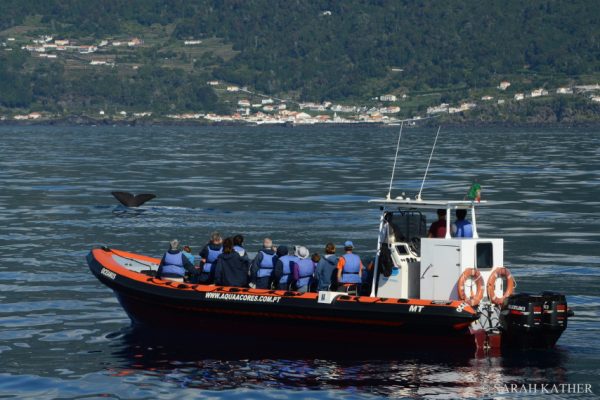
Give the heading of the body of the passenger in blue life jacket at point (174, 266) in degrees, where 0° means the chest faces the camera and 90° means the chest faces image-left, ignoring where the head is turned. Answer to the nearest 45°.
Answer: approximately 180°

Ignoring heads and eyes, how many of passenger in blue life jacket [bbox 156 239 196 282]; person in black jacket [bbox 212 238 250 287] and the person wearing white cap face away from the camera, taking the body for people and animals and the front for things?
3

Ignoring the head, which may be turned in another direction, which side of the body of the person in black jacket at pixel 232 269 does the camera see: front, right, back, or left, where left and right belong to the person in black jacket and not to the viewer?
back

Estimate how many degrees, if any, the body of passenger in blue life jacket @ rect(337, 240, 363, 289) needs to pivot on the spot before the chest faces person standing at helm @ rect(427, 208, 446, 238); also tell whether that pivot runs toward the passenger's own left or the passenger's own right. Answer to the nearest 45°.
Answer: approximately 90° to the passenger's own right

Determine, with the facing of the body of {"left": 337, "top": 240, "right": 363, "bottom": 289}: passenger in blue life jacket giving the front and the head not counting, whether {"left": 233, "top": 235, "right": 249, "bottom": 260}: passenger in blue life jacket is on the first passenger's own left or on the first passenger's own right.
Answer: on the first passenger's own left

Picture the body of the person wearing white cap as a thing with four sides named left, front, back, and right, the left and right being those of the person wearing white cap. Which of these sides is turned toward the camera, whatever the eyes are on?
back

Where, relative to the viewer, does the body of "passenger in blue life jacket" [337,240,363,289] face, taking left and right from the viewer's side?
facing away from the viewer

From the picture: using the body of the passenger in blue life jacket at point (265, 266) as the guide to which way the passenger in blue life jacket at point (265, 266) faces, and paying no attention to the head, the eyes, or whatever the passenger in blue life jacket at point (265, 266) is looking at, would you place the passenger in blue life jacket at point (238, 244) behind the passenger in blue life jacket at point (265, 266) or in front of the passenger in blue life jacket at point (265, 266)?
in front

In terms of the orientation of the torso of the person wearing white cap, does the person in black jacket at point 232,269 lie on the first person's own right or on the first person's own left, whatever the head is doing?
on the first person's own left

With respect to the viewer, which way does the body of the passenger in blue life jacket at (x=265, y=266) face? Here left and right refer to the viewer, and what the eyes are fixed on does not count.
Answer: facing away from the viewer and to the left of the viewer

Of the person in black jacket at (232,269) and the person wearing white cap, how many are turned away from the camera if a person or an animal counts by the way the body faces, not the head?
2
